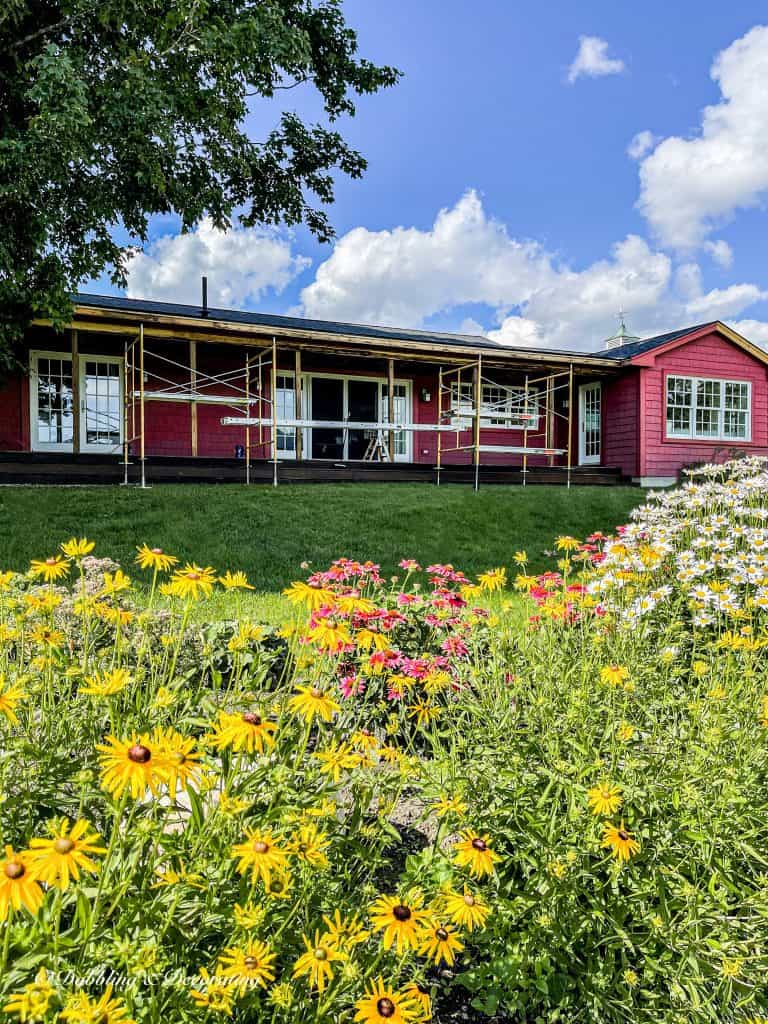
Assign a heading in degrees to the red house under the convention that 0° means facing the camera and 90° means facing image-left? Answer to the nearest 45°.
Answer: approximately 0°

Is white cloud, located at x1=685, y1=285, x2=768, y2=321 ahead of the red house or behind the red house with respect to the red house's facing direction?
behind

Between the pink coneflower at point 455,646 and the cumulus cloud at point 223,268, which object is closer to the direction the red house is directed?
the pink coneflower

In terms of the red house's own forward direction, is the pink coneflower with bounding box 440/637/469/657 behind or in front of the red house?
in front

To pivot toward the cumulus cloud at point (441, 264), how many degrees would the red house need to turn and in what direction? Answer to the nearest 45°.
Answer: approximately 180°

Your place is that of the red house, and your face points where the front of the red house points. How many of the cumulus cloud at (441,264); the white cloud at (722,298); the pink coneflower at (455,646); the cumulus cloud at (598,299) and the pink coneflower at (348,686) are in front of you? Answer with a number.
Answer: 2

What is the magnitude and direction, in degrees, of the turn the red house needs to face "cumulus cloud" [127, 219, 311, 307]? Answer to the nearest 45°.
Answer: approximately 135° to its right

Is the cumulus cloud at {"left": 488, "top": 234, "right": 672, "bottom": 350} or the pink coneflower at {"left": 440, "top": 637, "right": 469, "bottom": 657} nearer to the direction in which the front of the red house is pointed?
the pink coneflower

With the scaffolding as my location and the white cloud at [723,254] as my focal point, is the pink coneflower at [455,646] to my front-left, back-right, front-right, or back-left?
back-right
